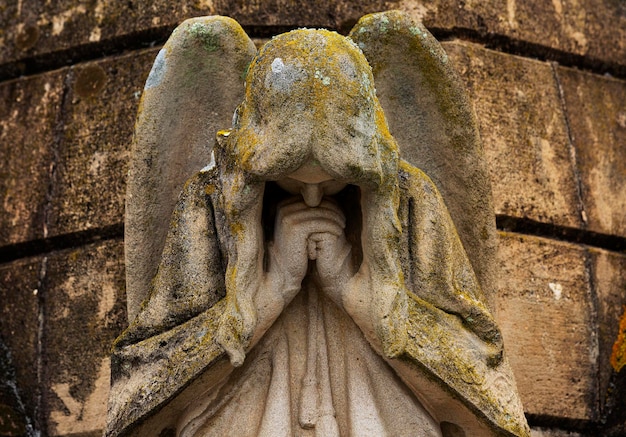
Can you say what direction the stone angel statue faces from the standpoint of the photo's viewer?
facing the viewer
